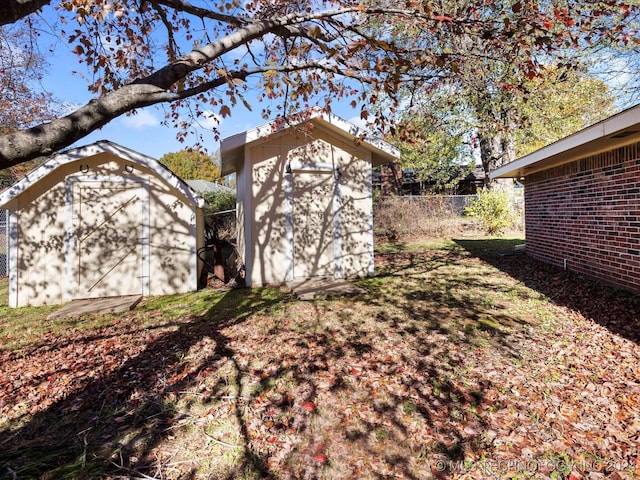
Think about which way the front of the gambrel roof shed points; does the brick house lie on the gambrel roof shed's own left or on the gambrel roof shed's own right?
on the gambrel roof shed's own left

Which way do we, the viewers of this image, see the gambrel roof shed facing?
facing the viewer

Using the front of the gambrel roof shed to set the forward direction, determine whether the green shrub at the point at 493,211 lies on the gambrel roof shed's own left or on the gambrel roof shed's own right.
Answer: on the gambrel roof shed's own left

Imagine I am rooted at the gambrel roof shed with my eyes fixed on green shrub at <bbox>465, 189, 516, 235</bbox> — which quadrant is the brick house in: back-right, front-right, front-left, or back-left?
front-right

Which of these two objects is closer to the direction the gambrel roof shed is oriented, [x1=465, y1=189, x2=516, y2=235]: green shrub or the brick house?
the brick house

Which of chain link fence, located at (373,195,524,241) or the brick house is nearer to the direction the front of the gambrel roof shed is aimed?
the brick house

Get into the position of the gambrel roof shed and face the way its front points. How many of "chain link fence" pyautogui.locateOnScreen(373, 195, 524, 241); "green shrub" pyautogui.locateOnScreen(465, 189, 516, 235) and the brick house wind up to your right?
0

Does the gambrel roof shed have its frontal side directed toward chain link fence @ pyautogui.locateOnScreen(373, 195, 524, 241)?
no

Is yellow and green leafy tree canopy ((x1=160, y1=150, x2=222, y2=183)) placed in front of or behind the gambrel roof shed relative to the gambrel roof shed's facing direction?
behind
